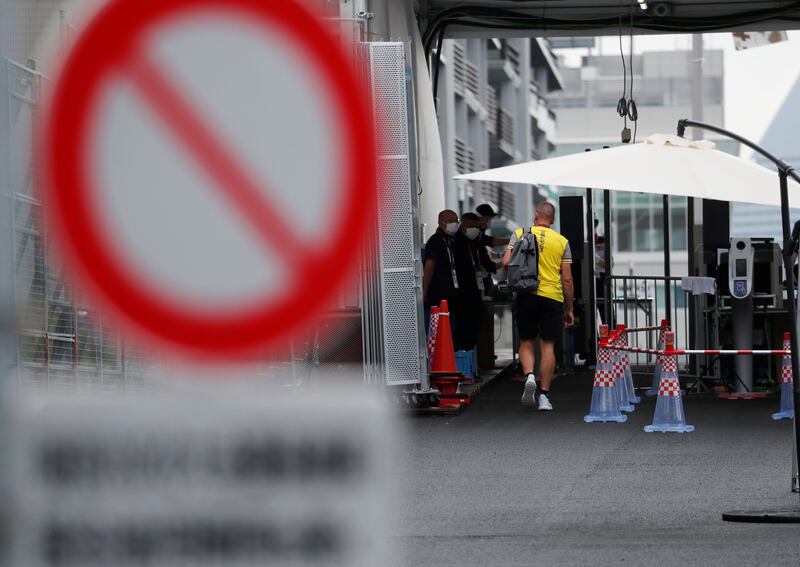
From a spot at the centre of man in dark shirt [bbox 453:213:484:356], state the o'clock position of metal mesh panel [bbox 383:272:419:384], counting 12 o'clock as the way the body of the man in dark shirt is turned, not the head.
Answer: The metal mesh panel is roughly at 2 o'clock from the man in dark shirt.

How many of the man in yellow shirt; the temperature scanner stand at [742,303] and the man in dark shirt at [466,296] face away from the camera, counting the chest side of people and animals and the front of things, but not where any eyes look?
1

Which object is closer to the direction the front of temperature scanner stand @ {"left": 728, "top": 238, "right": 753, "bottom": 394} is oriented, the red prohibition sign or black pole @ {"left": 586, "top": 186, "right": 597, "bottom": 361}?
the red prohibition sign

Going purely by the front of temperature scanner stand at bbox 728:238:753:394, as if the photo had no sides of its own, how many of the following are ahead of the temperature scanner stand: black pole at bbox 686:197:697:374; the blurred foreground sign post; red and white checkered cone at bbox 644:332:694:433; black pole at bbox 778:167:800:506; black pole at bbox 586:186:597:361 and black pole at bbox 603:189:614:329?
3

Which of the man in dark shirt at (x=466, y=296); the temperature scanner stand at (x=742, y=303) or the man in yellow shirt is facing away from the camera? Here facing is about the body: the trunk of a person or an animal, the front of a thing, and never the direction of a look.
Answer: the man in yellow shirt

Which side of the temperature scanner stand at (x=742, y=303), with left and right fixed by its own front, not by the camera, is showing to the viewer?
front

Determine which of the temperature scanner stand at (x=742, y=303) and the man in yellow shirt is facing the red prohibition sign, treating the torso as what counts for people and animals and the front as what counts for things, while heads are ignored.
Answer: the temperature scanner stand

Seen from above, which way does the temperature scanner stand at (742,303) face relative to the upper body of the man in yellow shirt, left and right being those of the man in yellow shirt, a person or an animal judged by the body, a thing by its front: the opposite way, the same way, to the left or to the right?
the opposite way

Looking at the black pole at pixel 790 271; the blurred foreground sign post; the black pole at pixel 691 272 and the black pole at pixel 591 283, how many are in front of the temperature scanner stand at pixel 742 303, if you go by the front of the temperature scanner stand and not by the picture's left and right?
2

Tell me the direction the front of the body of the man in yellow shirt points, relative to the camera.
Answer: away from the camera

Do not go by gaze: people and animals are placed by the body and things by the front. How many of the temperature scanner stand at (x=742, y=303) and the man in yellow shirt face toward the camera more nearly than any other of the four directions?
1

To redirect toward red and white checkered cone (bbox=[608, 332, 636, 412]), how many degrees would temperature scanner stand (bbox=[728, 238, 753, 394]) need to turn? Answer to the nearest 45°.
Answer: approximately 45° to its right

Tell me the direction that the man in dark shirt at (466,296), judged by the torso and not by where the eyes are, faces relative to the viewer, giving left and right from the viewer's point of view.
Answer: facing the viewer and to the right of the viewer

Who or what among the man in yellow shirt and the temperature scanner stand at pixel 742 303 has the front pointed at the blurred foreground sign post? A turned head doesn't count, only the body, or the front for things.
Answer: the temperature scanner stand
